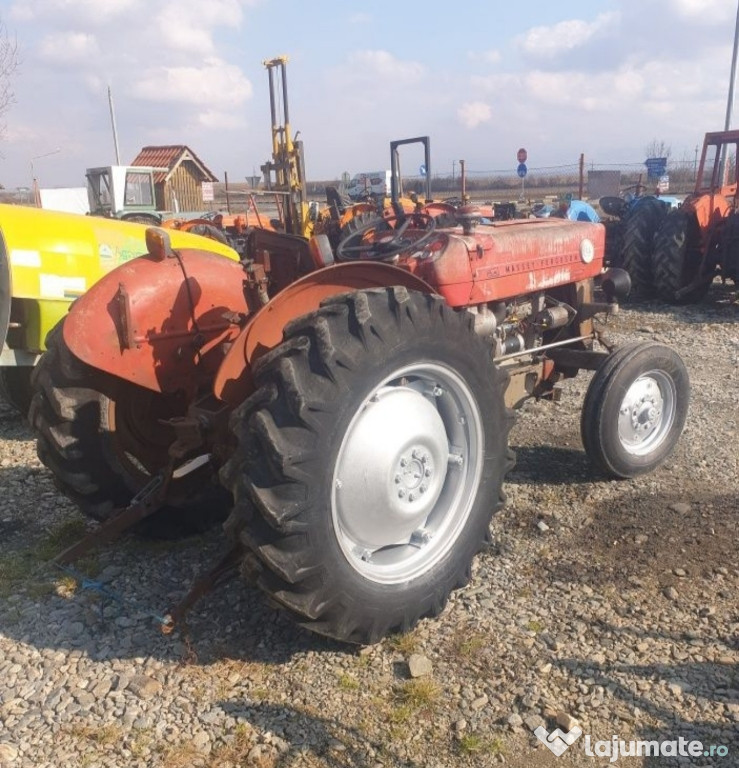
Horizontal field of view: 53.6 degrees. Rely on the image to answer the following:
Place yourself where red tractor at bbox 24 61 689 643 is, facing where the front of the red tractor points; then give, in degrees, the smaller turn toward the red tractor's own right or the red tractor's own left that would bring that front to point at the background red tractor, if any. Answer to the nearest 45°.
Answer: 0° — it already faces it

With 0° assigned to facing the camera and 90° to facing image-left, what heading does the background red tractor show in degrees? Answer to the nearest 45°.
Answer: approximately 225°

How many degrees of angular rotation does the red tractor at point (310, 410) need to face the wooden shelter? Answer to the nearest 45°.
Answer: approximately 45° to its left

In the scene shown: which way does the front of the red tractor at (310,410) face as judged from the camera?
facing away from the viewer and to the right of the viewer

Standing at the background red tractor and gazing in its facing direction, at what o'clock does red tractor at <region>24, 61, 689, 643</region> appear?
The red tractor is roughly at 5 o'clock from the background red tractor.

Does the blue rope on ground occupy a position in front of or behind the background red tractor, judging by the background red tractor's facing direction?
behind

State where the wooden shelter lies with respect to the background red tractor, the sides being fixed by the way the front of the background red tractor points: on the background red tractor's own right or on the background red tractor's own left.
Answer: on the background red tractor's own left

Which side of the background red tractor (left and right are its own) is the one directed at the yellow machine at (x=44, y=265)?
back

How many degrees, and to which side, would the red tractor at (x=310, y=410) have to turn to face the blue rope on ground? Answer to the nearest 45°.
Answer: approximately 135° to its left

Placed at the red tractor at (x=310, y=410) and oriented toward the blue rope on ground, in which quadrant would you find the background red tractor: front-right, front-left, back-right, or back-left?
back-right
